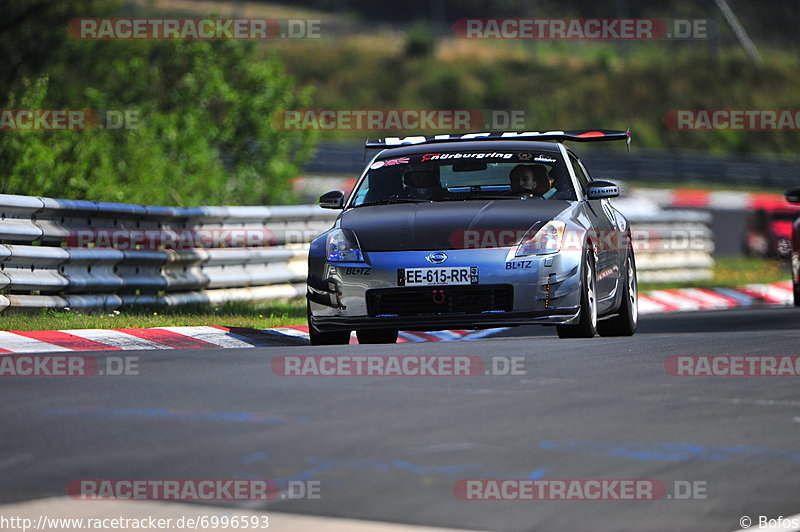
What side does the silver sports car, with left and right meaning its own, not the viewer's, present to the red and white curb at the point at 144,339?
right

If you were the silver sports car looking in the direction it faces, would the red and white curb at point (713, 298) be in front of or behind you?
behind

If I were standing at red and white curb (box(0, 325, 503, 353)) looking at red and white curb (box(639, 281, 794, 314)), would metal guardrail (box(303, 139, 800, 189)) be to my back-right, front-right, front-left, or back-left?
front-left

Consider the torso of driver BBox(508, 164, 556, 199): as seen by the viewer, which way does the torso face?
toward the camera

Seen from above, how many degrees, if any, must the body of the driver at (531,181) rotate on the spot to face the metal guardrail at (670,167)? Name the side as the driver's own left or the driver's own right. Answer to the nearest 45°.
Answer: approximately 180°

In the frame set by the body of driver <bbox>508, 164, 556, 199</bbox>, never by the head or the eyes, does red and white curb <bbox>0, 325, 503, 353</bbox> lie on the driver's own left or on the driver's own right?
on the driver's own right

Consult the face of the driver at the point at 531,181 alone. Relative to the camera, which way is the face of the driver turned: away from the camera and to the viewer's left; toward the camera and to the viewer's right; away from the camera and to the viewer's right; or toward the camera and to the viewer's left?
toward the camera and to the viewer's left

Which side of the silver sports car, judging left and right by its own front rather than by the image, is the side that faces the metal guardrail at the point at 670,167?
back

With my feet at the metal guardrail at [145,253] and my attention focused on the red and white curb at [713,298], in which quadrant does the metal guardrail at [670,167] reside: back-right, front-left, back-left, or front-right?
front-left

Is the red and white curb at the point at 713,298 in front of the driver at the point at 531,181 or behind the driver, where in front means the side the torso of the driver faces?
behind

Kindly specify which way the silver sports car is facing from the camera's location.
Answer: facing the viewer
